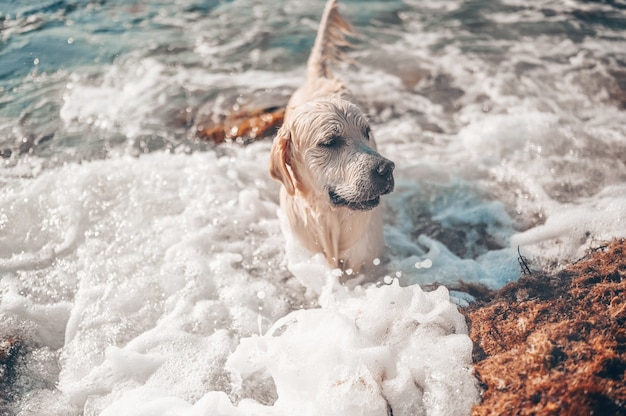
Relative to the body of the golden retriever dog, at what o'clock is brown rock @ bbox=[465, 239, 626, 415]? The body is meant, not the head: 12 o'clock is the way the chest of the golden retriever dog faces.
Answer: The brown rock is roughly at 11 o'clock from the golden retriever dog.

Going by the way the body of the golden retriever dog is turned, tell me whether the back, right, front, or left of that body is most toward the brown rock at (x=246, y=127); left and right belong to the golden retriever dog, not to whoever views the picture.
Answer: back
